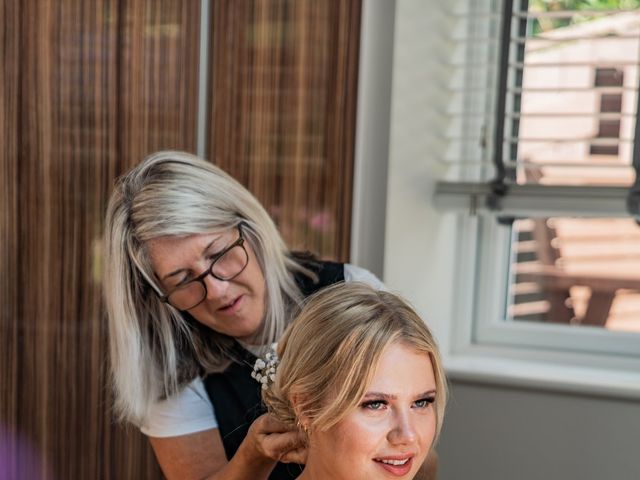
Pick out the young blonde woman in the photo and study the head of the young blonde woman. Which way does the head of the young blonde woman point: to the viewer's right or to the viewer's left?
to the viewer's right

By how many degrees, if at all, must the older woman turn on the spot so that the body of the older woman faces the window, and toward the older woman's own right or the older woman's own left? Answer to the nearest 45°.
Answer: approximately 90° to the older woman's own left
